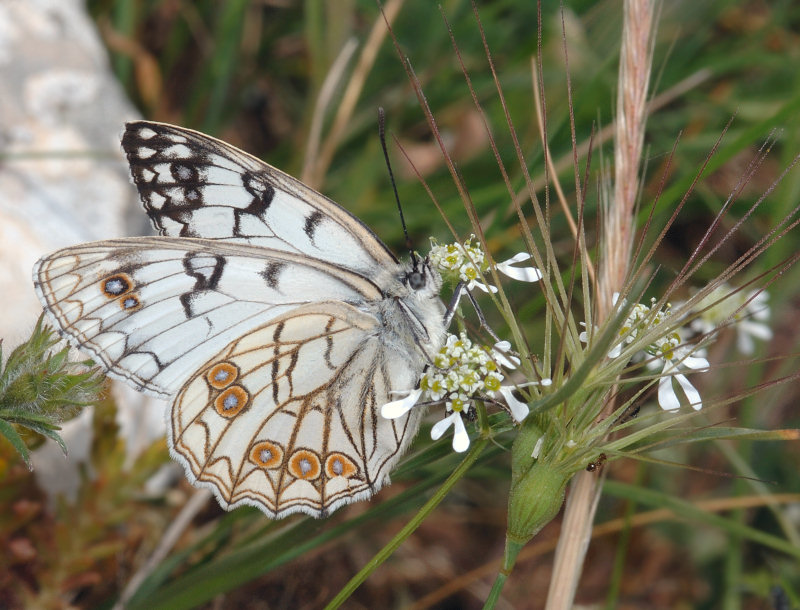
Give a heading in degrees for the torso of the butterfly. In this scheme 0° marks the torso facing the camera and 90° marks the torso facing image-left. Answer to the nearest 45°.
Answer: approximately 270°

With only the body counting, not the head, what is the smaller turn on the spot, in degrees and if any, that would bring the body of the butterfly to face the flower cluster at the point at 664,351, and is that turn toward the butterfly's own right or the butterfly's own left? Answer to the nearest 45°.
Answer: approximately 45° to the butterfly's own right

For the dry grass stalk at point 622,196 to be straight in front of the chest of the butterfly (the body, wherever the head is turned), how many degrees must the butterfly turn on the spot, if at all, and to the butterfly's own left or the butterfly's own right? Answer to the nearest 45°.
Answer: approximately 45° to the butterfly's own right
